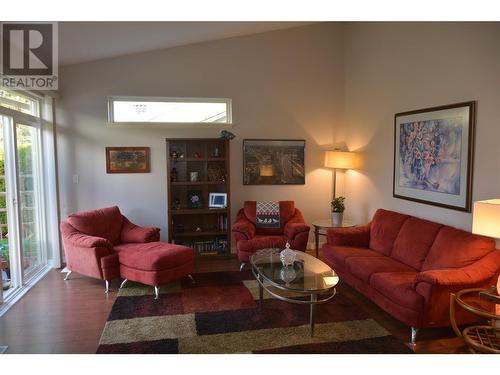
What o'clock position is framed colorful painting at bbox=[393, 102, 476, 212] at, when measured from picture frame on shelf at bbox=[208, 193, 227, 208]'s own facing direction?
The framed colorful painting is roughly at 10 o'clock from the picture frame on shelf.

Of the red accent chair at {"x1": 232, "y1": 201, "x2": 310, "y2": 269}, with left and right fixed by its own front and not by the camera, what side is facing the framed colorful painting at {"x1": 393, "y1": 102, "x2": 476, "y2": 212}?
left

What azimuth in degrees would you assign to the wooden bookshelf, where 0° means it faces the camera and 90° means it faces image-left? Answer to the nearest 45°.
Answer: approximately 0°

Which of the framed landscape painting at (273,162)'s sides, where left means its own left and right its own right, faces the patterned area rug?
front

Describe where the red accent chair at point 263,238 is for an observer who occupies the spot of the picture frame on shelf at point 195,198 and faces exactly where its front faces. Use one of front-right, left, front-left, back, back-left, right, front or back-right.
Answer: front-left

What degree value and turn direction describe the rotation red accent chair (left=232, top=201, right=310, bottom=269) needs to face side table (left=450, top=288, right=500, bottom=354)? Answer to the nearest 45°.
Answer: approximately 45° to its left

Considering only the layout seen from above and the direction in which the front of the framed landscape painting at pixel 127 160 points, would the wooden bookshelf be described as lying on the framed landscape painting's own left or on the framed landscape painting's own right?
on the framed landscape painting's own left

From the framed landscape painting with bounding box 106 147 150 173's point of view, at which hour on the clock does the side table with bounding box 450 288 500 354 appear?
The side table is roughly at 11 o'clock from the framed landscape painting.

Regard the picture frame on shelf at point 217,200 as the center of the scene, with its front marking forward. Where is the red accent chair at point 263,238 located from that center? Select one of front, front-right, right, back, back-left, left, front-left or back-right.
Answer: front-left
